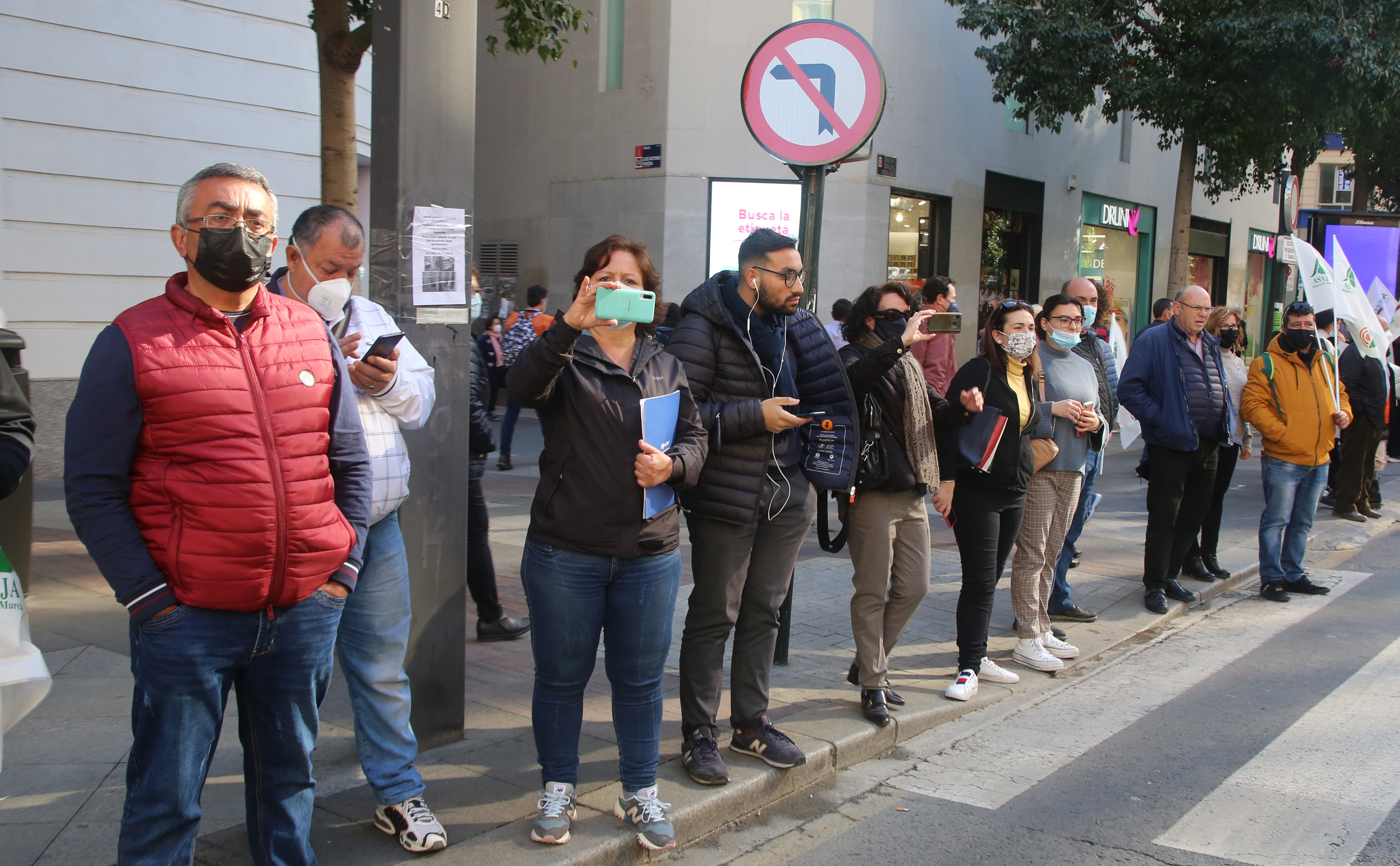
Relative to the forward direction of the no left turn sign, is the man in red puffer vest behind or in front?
in front

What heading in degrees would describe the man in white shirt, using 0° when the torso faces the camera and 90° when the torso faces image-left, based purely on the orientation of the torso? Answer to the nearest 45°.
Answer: approximately 315°

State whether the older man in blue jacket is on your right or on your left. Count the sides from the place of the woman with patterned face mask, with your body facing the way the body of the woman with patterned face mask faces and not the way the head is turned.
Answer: on your left

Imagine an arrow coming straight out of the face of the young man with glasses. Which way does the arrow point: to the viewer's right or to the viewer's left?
to the viewer's right

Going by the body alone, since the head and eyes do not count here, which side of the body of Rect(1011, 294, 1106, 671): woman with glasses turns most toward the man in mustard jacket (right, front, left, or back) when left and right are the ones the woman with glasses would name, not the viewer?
left

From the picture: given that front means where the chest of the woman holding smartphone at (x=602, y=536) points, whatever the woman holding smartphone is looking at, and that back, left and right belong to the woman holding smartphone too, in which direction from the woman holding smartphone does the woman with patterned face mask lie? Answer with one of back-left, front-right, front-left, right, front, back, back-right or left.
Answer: back-left

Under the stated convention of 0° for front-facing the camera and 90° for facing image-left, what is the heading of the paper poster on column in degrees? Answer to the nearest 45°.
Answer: approximately 0°

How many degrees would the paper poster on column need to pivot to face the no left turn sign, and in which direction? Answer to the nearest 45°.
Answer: approximately 135° to its left

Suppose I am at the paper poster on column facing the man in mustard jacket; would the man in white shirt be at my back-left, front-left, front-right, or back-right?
back-right

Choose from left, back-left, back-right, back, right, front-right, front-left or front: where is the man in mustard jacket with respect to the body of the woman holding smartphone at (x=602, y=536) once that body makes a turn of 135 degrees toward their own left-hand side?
front

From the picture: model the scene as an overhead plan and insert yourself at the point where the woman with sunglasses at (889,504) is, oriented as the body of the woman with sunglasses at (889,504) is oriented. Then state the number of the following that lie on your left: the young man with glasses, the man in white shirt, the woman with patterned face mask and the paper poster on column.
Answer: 1
